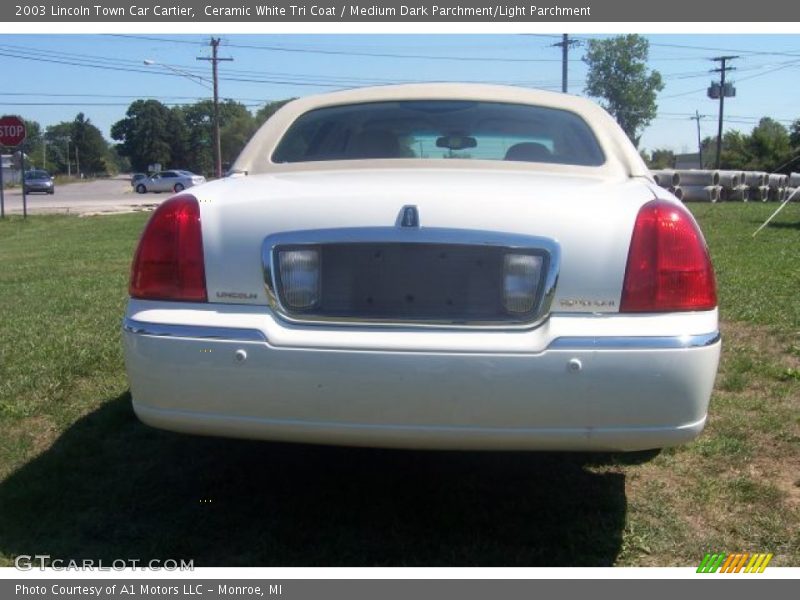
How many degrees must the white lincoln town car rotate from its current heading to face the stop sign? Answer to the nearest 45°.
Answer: approximately 45° to its left

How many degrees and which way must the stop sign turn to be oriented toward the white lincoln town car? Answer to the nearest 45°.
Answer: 0° — it already faces it

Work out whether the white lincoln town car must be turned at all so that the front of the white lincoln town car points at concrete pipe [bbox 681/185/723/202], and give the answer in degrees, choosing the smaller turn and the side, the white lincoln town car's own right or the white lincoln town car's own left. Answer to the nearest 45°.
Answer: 0° — it already faces it

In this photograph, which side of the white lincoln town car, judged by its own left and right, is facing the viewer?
back

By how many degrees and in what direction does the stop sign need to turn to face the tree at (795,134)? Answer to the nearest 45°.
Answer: approximately 90° to its left

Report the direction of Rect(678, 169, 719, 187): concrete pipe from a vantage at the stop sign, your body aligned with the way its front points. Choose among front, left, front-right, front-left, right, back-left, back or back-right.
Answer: left

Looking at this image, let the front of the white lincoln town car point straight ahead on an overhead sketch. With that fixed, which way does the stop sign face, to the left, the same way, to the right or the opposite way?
the opposite way

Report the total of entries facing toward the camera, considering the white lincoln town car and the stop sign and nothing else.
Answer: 1

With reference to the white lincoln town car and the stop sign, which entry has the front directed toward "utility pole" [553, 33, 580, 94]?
the white lincoln town car

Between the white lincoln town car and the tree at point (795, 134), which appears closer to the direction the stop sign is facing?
the white lincoln town car

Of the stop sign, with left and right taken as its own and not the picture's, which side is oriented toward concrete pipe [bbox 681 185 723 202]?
left

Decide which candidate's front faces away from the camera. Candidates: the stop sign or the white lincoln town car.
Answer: the white lincoln town car

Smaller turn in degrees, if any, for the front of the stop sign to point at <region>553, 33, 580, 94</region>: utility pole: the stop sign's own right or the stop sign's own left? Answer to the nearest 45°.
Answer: approximately 135° to the stop sign's own left
